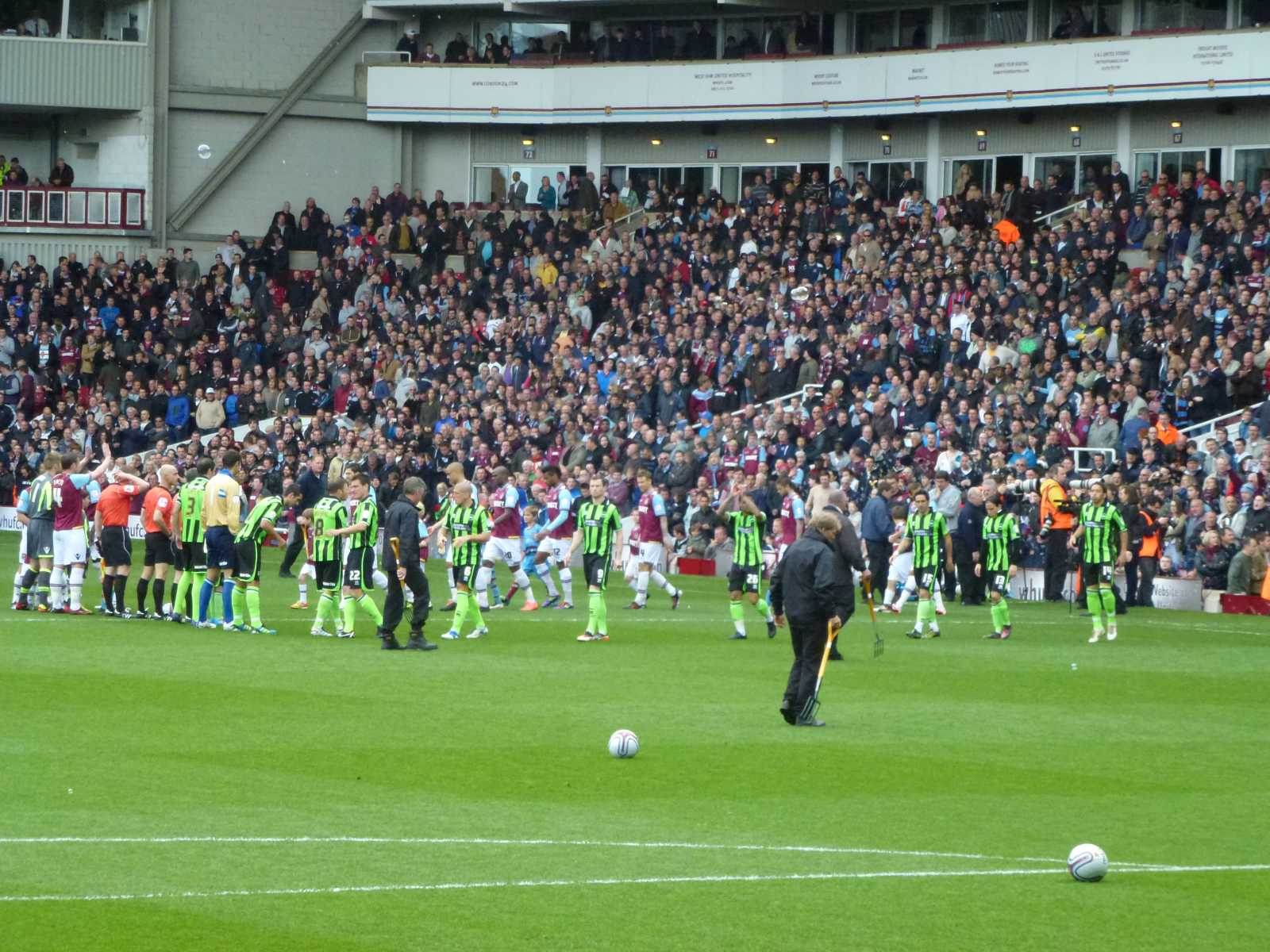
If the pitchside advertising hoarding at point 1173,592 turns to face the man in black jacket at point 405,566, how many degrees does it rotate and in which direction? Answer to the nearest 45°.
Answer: approximately 45° to its right

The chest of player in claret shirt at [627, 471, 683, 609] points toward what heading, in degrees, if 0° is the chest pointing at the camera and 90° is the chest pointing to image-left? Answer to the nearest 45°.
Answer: approximately 45°

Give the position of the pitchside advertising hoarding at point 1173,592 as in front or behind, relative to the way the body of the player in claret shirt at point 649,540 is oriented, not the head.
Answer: behind

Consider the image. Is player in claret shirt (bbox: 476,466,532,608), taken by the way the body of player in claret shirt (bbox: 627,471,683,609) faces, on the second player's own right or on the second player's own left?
on the second player's own right
